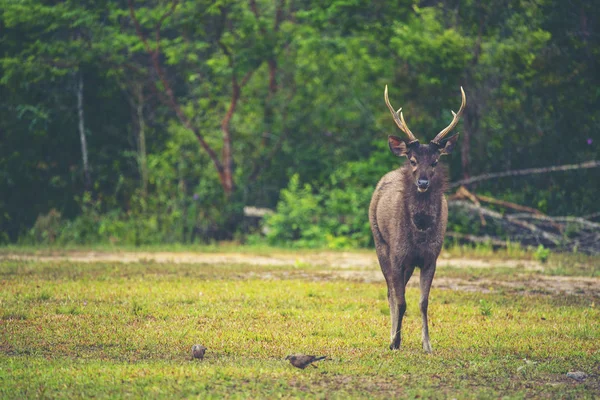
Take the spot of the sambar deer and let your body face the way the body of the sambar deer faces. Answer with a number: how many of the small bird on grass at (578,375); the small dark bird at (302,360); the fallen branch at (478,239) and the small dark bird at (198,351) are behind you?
1

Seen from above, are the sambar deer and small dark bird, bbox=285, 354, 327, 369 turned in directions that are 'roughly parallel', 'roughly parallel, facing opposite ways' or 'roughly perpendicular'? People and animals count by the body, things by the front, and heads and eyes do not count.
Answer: roughly perpendicular

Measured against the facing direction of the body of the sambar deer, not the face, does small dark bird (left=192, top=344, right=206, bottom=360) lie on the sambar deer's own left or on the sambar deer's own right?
on the sambar deer's own right

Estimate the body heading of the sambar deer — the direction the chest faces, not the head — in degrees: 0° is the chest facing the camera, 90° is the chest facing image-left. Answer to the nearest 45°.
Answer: approximately 0°

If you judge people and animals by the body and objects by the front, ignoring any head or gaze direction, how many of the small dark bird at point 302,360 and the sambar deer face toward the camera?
1

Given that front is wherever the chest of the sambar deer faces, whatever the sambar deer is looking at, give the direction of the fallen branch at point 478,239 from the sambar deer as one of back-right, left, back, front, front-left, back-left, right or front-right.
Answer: back

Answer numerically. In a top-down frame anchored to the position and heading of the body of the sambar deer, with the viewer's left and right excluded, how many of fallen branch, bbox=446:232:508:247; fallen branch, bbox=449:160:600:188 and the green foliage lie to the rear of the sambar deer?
3

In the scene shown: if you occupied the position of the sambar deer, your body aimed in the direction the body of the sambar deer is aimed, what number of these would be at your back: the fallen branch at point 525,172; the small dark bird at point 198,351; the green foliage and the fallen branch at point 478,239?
3
